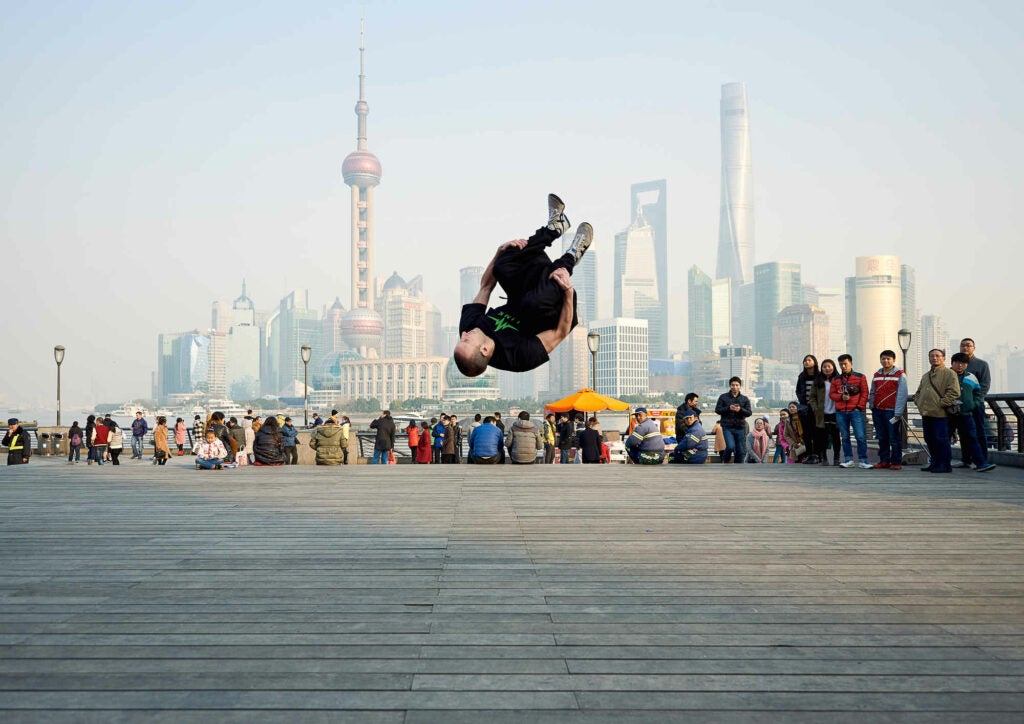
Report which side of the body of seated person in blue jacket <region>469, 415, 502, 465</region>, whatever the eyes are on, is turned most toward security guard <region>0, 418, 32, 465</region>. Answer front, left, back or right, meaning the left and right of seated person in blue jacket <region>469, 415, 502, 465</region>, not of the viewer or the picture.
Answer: left

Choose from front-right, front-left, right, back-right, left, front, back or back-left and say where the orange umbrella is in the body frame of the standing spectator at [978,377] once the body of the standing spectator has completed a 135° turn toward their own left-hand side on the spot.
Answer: back-left

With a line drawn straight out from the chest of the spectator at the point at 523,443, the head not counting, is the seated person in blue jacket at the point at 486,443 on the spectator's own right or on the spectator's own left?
on the spectator's own left

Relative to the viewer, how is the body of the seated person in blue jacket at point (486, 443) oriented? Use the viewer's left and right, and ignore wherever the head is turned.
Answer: facing away from the viewer

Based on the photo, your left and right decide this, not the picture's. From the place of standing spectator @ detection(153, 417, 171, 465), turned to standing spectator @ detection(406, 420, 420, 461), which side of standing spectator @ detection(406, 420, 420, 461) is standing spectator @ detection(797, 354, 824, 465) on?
right

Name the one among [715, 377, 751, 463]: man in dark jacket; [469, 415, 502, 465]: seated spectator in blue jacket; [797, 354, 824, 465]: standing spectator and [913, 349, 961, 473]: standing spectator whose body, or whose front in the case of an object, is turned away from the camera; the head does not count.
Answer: [469, 415, 502, 465]: seated spectator in blue jacket

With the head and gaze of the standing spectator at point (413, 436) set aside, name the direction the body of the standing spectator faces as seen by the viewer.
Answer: away from the camera

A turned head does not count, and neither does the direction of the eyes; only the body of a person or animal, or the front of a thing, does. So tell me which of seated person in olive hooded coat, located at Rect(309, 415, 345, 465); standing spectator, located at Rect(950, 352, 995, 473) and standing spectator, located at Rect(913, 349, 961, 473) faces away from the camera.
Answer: seated person in olive hooded coat, located at Rect(309, 415, 345, 465)

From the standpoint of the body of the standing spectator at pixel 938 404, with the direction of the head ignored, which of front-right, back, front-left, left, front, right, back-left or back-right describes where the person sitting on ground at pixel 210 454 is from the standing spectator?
front-right

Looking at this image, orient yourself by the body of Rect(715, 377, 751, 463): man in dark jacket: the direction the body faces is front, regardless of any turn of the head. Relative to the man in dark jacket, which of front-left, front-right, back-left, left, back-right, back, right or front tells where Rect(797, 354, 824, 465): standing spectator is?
front-left

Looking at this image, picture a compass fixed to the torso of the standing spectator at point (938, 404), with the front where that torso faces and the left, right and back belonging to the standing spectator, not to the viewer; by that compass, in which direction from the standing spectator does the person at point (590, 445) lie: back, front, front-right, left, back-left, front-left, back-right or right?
right

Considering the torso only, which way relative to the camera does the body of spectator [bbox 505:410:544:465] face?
away from the camera
